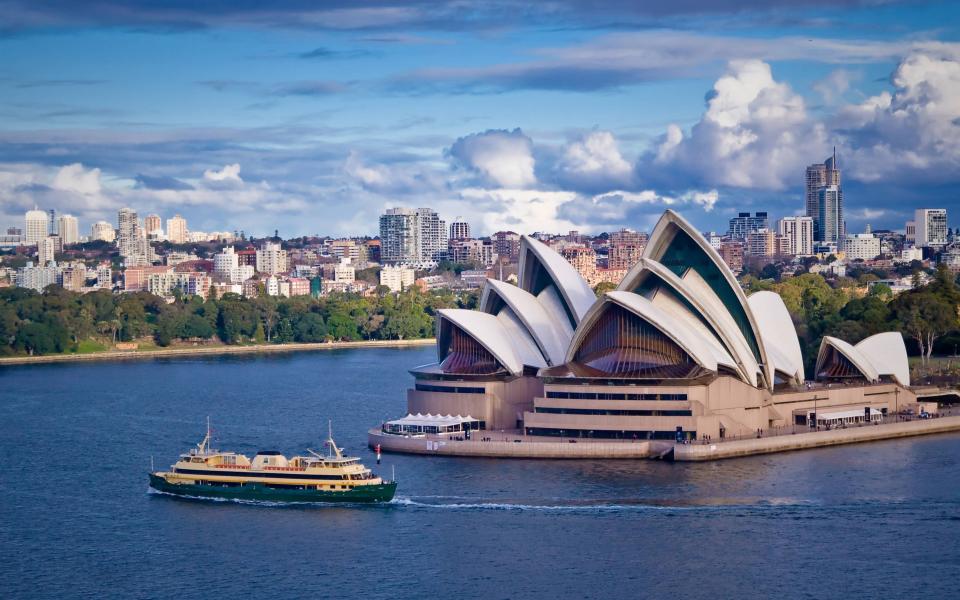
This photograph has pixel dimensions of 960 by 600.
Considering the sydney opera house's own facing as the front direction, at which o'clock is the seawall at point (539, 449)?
The seawall is roughly at 12 o'clock from the sydney opera house.

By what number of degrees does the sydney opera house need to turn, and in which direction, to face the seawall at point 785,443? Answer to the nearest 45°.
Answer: approximately 135° to its left

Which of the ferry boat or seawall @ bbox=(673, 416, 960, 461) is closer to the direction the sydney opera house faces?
the ferry boat

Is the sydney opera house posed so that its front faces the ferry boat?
yes

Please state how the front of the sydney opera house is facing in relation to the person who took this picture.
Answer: facing the viewer and to the left of the viewer
